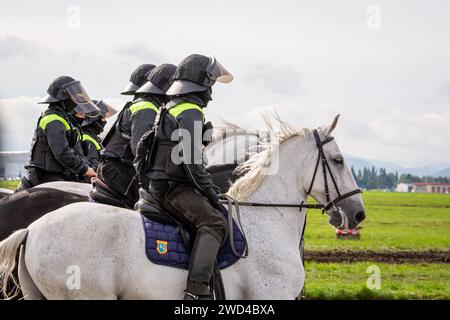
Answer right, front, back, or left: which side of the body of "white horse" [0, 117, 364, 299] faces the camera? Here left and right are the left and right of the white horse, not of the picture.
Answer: right

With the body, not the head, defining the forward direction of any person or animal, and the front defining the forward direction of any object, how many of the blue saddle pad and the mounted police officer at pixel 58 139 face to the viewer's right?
2

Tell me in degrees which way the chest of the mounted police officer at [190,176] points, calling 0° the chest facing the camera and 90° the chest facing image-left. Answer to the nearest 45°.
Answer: approximately 270°

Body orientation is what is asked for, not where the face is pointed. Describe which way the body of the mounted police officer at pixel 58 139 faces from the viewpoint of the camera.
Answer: to the viewer's right

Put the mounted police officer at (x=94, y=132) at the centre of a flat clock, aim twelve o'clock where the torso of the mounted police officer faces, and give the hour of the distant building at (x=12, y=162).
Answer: The distant building is roughly at 8 o'clock from the mounted police officer.

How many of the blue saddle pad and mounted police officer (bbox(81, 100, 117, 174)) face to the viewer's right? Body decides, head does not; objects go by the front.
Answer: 2

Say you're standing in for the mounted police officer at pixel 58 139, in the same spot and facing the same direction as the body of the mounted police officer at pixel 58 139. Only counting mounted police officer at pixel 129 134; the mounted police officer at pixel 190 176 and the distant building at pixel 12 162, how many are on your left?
1

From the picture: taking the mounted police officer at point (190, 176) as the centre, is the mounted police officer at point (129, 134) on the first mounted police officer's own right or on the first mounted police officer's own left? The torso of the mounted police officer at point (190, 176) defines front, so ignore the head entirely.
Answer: on the first mounted police officer's own left

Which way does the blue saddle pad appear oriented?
to the viewer's right

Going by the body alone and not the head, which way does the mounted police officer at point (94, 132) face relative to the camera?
to the viewer's right

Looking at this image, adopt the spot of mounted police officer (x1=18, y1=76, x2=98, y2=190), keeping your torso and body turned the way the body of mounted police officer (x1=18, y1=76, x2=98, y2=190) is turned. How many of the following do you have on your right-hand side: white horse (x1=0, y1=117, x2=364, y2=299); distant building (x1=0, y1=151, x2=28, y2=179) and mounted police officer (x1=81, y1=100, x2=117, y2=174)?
1

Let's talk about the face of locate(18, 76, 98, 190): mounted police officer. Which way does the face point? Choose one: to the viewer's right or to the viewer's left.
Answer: to the viewer's right
